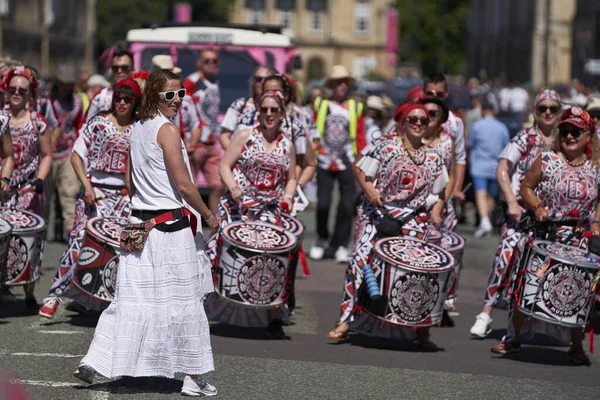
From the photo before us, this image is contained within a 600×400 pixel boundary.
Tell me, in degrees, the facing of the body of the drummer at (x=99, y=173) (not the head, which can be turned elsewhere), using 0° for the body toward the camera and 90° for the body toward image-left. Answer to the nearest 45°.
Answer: approximately 0°

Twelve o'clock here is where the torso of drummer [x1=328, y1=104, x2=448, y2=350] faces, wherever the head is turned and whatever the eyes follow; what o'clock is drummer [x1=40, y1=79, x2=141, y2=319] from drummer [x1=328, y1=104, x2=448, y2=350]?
drummer [x1=40, y1=79, x2=141, y2=319] is roughly at 3 o'clock from drummer [x1=328, y1=104, x2=448, y2=350].

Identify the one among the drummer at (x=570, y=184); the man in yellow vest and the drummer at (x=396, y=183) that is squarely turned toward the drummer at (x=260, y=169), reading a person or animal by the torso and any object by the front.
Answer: the man in yellow vest

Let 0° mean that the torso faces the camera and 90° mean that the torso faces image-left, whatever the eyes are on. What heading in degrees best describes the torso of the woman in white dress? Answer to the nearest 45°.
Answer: approximately 225°

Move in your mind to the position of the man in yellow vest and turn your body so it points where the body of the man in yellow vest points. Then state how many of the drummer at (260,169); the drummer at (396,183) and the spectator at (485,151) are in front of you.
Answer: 2

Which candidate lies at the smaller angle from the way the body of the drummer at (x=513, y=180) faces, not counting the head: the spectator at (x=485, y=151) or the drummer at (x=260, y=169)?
the drummer

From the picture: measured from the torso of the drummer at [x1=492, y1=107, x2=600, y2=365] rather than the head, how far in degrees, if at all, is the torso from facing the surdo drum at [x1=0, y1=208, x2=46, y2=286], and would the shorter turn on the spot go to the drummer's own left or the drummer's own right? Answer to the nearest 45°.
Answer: approximately 90° to the drummer's own right
